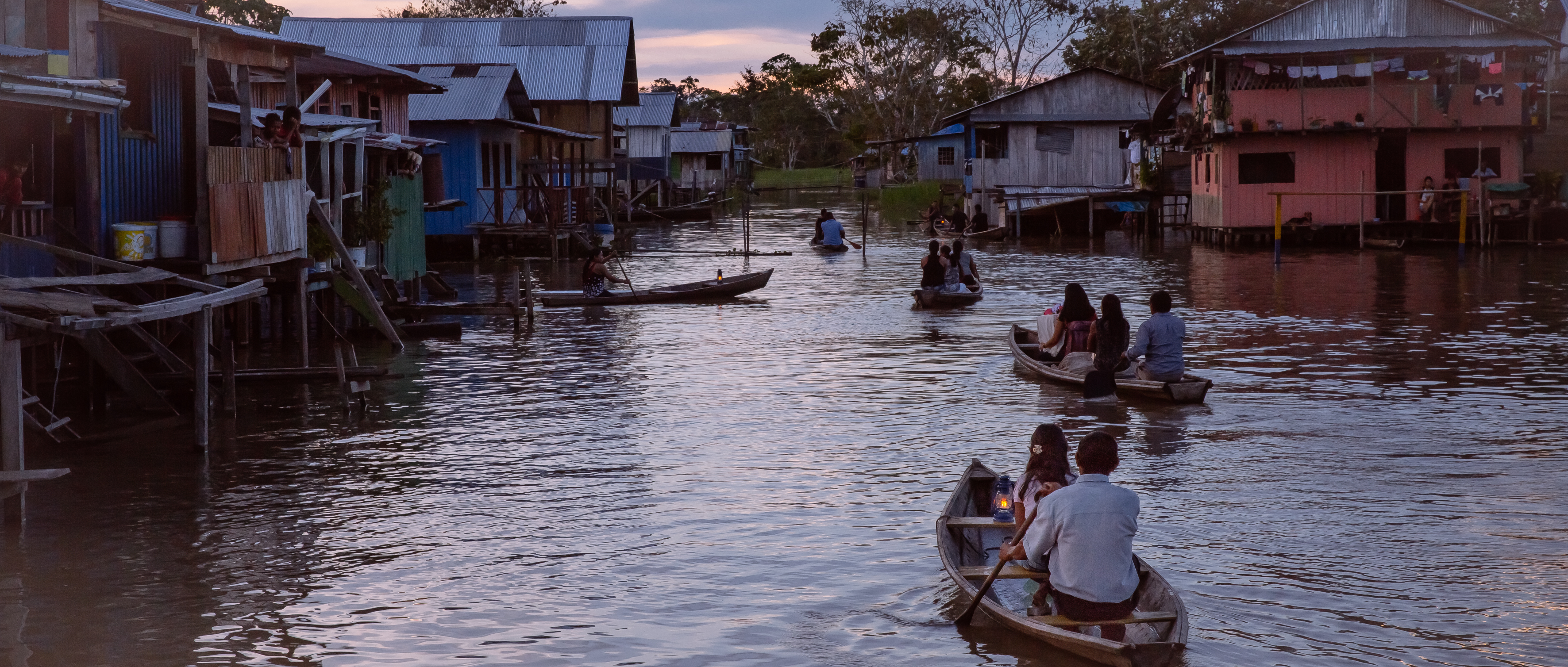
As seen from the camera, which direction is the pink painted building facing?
toward the camera

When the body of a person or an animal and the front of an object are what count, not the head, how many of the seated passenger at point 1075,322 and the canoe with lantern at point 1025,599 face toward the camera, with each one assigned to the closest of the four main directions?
0

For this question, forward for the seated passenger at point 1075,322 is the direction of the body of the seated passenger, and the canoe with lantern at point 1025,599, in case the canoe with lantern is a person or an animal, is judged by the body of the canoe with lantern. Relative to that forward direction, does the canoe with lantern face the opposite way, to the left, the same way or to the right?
the same way

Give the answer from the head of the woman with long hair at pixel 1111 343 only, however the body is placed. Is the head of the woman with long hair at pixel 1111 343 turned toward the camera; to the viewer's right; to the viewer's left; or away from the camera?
away from the camera

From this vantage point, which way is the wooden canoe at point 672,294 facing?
to the viewer's right

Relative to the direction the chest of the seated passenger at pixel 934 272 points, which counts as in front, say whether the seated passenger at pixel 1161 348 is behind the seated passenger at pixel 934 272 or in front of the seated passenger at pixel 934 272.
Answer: behind

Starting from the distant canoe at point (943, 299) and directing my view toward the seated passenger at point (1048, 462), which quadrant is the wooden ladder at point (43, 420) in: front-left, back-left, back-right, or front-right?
front-right

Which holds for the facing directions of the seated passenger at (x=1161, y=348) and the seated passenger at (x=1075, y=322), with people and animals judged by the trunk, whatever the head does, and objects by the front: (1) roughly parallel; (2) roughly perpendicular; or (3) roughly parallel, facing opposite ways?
roughly parallel

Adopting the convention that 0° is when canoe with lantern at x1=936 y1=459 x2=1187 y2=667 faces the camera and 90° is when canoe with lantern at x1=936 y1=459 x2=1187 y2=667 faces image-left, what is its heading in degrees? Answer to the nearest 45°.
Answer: approximately 135°

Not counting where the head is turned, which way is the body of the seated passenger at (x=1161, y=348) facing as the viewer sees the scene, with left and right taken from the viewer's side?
facing away from the viewer and to the left of the viewer

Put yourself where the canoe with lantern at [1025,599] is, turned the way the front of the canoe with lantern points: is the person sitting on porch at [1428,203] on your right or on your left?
on your right

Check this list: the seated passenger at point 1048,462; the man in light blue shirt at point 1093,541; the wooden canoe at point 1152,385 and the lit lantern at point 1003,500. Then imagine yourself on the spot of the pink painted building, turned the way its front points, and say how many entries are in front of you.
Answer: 4

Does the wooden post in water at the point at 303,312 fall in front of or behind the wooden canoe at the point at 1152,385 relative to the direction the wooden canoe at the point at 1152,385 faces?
in front

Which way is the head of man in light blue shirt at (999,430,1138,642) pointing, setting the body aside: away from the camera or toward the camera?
away from the camera

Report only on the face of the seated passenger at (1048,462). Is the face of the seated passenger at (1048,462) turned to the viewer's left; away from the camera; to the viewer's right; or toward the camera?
away from the camera

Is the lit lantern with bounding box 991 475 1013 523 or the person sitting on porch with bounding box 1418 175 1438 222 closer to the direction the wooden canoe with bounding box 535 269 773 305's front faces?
the person sitting on porch

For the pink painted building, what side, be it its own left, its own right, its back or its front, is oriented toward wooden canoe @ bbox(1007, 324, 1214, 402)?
front

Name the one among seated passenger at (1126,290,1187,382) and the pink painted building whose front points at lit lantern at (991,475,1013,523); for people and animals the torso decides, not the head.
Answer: the pink painted building

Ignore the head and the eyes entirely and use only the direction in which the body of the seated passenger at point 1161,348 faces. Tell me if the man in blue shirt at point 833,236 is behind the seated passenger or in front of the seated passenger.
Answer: in front

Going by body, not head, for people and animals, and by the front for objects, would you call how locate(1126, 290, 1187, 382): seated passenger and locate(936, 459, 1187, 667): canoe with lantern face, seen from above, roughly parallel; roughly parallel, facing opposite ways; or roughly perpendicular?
roughly parallel

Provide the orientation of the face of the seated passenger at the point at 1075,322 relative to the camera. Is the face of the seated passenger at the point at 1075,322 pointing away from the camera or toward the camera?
away from the camera

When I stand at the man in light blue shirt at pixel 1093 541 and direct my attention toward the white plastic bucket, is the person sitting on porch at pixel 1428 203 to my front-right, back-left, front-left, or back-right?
front-right

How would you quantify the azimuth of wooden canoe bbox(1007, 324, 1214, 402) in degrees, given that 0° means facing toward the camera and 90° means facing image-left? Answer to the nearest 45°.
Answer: approximately 135°

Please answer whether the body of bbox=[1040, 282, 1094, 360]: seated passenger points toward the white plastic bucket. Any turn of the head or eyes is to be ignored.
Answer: no
